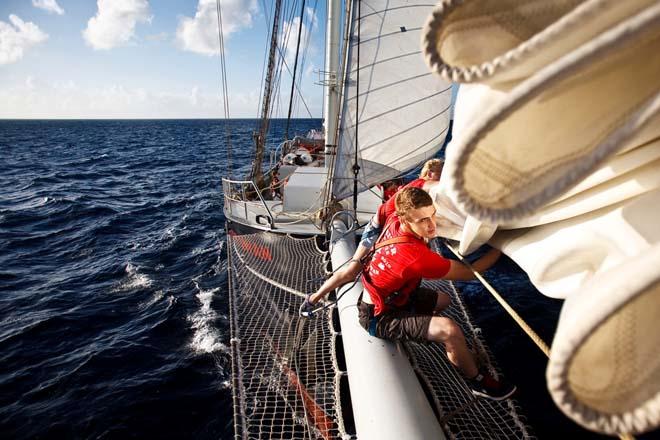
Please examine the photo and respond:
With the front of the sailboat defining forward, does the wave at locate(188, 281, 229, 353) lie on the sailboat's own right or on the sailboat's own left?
on the sailboat's own right
